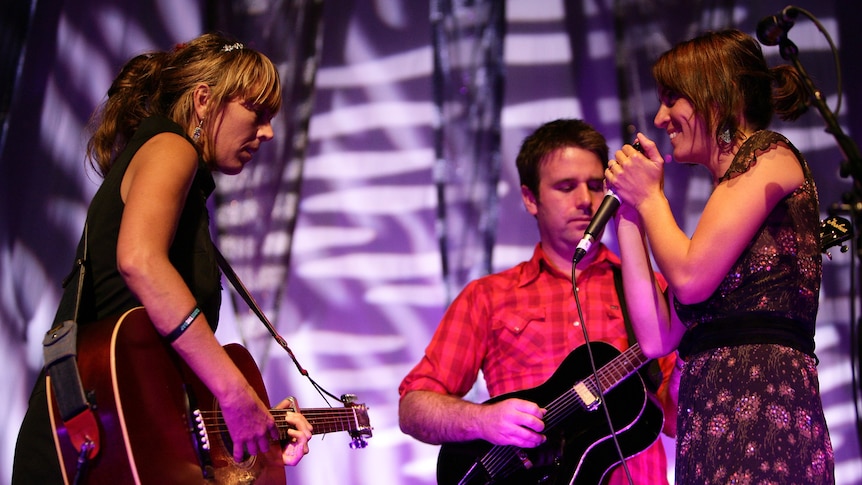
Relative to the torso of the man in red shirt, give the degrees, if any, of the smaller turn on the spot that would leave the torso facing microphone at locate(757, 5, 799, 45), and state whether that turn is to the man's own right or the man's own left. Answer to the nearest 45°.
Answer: approximately 90° to the man's own left

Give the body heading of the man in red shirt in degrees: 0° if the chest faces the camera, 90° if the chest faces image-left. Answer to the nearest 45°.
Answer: approximately 315°
